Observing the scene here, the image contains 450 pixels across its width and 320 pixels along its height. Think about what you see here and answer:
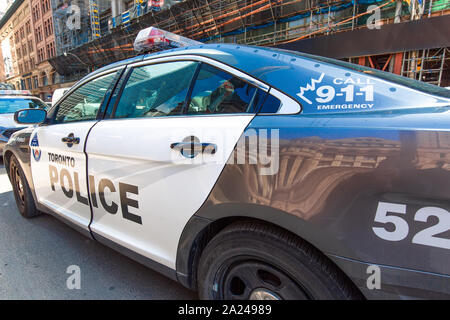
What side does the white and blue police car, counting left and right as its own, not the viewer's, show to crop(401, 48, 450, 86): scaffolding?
right

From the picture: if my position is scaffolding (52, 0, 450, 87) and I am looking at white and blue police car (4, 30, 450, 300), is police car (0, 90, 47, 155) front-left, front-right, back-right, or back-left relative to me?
front-right

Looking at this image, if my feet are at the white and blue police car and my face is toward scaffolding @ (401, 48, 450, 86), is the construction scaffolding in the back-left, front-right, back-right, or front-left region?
front-left

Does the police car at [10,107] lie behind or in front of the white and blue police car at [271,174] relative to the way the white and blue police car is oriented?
in front

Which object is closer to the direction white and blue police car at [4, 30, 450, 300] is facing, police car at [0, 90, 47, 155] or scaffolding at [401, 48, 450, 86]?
the police car

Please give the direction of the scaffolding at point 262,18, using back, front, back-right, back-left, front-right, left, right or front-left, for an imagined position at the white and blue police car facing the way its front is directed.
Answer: front-right

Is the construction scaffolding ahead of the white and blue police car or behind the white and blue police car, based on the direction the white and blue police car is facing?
ahead

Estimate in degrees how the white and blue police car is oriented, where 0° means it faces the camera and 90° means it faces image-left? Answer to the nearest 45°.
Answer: approximately 135°
